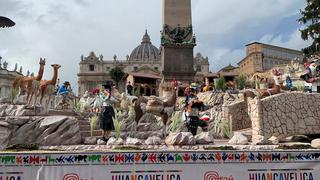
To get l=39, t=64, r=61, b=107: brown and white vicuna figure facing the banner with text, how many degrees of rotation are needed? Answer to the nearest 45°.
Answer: approximately 45° to its right

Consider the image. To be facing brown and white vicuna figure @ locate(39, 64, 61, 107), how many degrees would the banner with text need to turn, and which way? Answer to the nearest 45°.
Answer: approximately 135° to its right

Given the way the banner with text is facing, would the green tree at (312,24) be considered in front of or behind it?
behind

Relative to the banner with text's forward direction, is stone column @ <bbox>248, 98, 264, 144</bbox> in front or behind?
behind

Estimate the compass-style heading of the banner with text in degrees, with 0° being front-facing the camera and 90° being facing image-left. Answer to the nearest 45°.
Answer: approximately 0°

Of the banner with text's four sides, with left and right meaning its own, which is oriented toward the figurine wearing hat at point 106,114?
back

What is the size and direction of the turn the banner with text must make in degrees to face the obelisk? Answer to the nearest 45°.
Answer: approximately 180°

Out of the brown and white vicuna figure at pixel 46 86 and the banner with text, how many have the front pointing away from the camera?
0

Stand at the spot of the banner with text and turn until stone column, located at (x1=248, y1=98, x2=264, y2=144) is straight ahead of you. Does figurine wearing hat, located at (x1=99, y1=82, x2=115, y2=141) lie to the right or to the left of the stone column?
left

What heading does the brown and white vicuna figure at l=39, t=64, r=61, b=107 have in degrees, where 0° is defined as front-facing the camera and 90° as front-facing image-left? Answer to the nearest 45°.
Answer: approximately 315°

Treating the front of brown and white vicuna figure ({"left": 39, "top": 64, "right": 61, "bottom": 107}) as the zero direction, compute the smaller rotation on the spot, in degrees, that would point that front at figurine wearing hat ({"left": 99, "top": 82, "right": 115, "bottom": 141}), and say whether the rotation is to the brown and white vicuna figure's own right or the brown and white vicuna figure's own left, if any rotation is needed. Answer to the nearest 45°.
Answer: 0° — it already faces it
